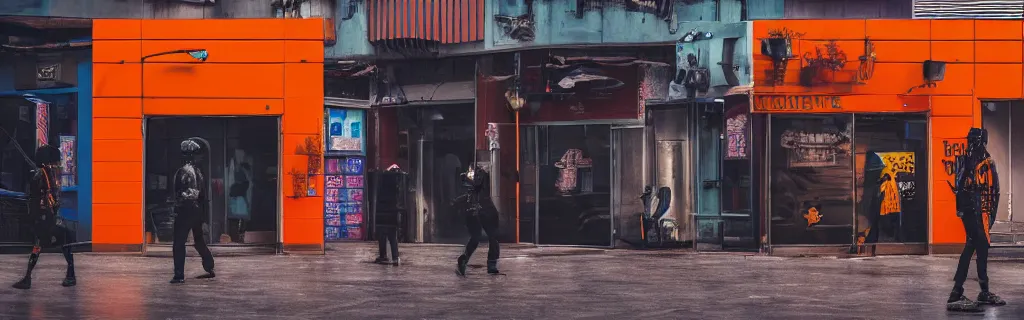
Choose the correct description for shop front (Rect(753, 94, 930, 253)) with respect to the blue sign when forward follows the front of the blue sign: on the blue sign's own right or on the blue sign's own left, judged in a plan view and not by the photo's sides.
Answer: on the blue sign's own left

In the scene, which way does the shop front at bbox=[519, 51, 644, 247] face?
toward the camera

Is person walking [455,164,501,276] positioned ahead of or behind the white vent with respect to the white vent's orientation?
ahead

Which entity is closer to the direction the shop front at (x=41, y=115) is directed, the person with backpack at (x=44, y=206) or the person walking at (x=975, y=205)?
the person with backpack

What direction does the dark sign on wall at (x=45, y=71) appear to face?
toward the camera

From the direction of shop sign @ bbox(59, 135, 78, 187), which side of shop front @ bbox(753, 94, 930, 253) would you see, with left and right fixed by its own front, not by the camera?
right

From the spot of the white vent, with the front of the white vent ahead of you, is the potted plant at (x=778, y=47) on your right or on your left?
on your right
